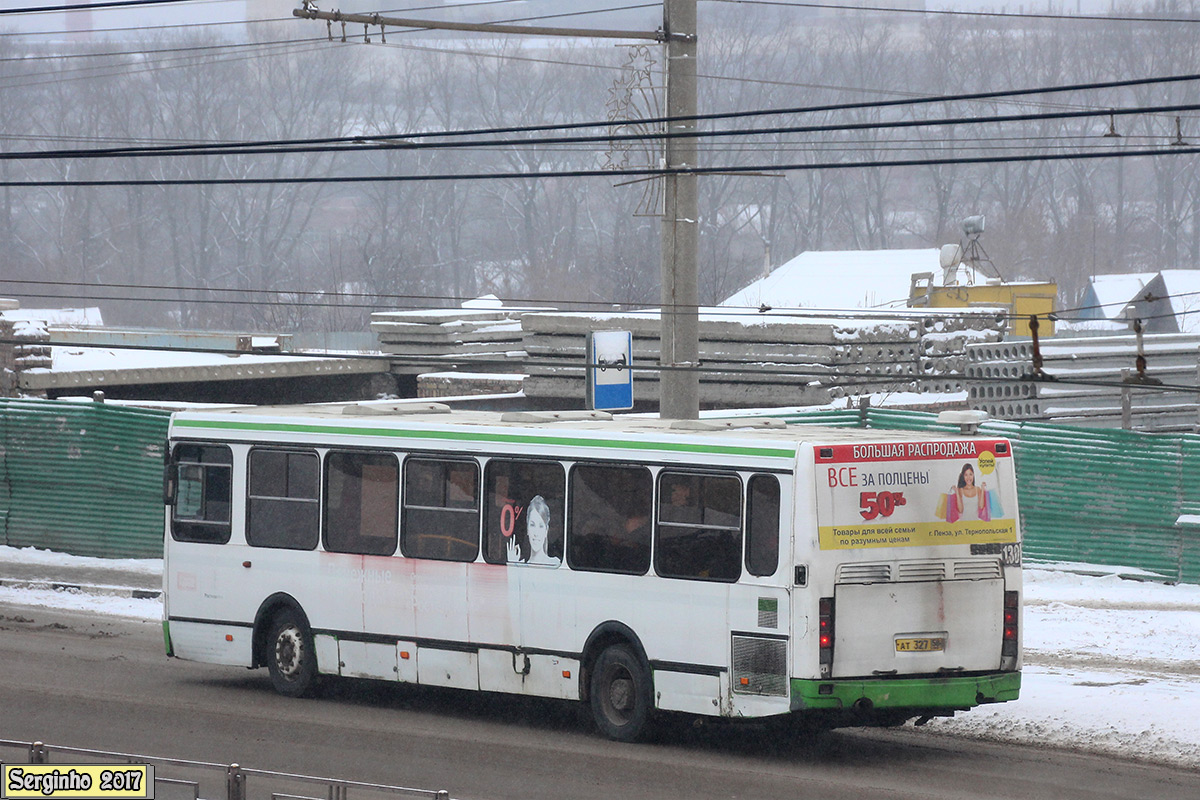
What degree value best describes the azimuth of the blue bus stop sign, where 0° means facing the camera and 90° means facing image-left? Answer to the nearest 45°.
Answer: approximately 315°

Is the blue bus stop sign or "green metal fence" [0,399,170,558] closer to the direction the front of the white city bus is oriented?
the green metal fence

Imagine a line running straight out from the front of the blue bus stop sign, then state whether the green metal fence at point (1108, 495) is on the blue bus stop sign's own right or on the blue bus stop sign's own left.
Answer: on the blue bus stop sign's own left

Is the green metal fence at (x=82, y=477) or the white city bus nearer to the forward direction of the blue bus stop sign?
the white city bus

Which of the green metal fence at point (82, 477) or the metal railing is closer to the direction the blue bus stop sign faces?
the metal railing

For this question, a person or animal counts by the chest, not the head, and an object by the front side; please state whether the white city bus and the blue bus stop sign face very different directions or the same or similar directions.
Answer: very different directions

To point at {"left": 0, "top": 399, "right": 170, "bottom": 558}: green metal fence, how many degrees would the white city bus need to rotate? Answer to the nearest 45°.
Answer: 0° — it already faces it

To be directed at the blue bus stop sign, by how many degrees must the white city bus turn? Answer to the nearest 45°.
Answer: approximately 45° to its right

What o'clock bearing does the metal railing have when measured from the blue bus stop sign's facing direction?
The metal railing is roughly at 2 o'clock from the blue bus stop sign.

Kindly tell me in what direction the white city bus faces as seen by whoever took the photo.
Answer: facing away from the viewer and to the left of the viewer
